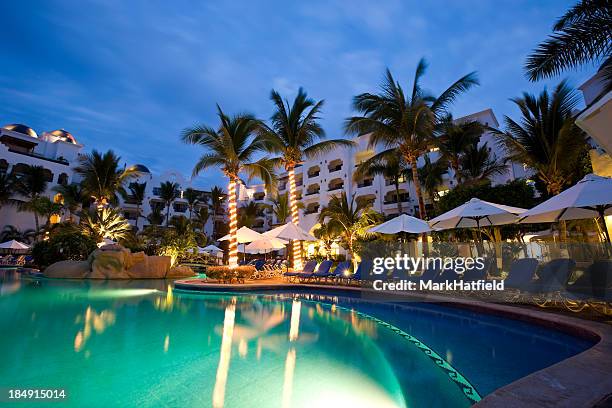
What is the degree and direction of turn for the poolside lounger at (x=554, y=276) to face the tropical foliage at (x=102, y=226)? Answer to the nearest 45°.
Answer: approximately 45° to its right

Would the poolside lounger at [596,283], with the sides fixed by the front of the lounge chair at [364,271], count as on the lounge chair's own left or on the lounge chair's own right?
on the lounge chair's own left

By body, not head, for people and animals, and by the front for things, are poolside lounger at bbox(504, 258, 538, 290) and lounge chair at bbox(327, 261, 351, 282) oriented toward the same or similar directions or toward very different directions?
same or similar directions

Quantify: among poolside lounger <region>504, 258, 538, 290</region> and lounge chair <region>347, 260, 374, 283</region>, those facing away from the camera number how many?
0

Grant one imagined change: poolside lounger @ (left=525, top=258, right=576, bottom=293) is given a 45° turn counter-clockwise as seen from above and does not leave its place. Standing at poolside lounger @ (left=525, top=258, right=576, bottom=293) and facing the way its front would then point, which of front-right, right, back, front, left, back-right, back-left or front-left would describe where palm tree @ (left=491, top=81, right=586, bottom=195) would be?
back

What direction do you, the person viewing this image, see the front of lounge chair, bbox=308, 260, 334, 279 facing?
facing the viewer and to the left of the viewer

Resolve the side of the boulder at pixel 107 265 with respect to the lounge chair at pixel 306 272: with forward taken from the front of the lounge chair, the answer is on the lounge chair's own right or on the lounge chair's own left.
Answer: on the lounge chair's own right

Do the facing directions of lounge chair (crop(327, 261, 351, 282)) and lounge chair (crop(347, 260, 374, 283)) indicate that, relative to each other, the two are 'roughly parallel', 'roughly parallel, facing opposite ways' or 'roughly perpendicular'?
roughly parallel

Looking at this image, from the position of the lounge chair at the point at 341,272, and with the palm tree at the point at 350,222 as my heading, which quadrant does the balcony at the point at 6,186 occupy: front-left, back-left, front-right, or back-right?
front-left

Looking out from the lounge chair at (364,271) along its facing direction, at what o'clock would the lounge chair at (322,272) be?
the lounge chair at (322,272) is roughly at 3 o'clock from the lounge chair at (364,271).

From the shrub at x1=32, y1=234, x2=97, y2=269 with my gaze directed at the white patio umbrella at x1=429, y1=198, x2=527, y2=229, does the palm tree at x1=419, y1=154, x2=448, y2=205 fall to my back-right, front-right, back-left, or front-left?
front-left

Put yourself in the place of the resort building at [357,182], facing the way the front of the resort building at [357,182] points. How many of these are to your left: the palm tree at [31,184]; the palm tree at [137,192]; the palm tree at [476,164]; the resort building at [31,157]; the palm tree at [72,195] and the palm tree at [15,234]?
1

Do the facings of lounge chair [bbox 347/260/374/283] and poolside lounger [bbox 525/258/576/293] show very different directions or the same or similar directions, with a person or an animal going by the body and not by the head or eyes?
same or similar directions

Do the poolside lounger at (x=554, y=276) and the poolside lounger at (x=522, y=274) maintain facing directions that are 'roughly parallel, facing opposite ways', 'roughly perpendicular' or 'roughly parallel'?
roughly parallel

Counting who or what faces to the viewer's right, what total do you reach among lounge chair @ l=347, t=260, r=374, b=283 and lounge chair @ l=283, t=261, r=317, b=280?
0
